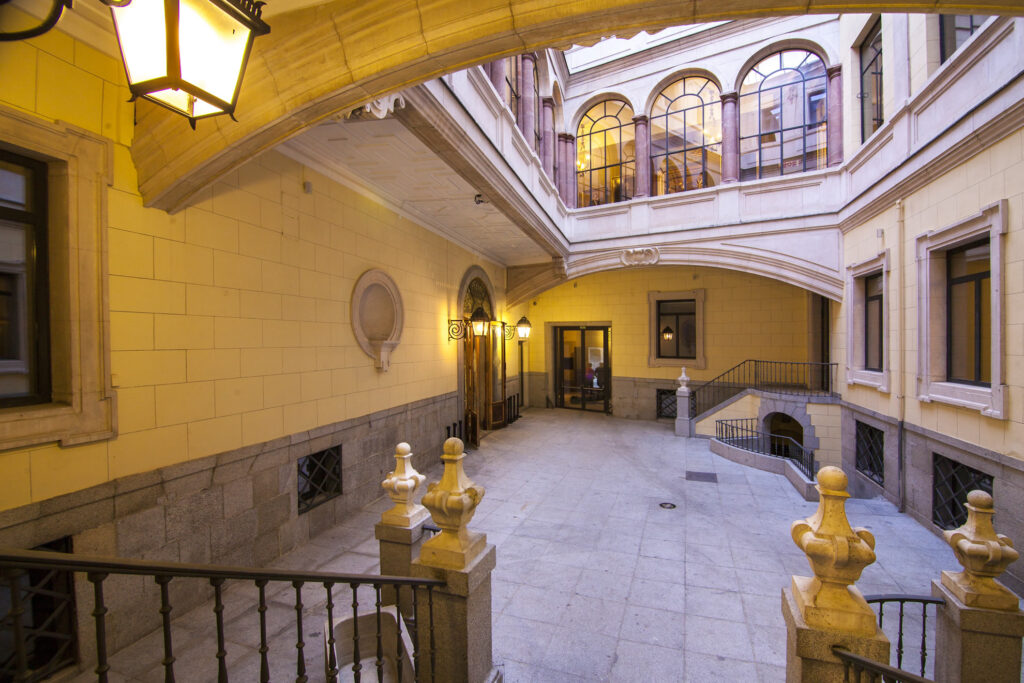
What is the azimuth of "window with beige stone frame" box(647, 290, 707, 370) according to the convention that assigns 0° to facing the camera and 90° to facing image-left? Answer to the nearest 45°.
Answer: approximately 0°

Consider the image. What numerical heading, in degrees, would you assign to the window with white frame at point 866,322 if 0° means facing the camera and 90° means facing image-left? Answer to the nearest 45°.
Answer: approximately 45°

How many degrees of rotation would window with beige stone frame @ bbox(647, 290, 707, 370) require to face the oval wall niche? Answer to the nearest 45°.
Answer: approximately 45° to its right

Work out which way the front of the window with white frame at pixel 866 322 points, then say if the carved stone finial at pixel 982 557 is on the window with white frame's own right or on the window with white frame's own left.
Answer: on the window with white frame's own left

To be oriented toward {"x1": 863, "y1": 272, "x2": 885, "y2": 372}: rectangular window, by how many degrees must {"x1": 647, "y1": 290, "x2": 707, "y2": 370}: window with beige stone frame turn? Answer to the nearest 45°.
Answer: approximately 45° to its left

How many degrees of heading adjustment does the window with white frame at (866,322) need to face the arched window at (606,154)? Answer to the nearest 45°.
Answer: approximately 45° to its right
